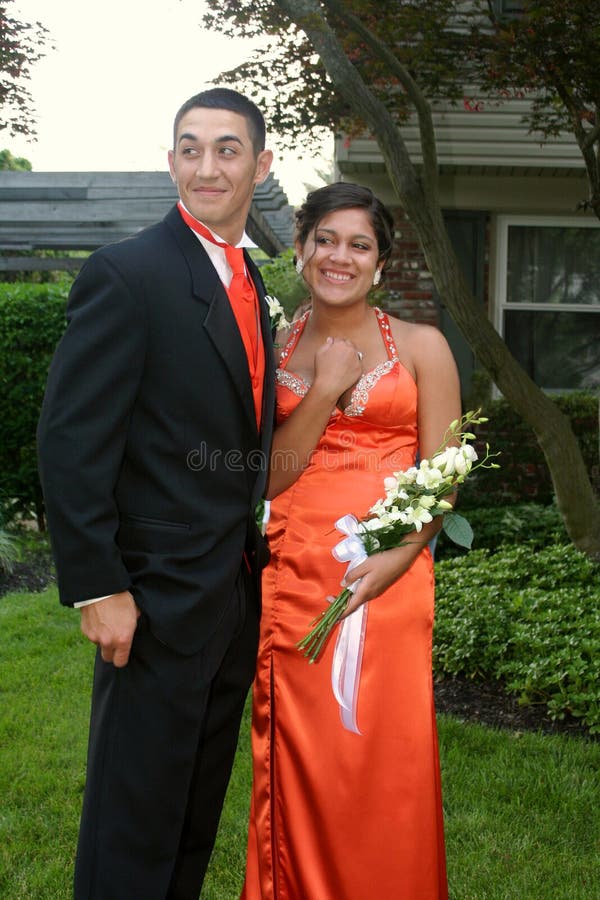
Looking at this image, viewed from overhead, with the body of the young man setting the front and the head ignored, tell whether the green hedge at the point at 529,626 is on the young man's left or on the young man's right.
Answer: on the young man's left

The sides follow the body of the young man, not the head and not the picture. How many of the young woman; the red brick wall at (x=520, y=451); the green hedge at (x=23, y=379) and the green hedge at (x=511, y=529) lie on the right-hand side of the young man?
0

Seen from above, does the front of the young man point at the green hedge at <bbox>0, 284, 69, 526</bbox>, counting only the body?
no

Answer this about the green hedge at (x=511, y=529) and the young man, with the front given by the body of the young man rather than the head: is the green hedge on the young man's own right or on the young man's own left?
on the young man's own left

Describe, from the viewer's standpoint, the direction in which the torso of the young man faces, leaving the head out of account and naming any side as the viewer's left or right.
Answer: facing the viewer and to the right of the viewer

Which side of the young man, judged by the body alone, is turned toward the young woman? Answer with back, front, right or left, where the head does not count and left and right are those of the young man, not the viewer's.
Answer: left

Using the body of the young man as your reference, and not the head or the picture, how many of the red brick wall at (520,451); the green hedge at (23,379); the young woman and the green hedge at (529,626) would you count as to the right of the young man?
0

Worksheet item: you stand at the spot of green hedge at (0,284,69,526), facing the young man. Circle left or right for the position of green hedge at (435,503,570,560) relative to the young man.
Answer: left

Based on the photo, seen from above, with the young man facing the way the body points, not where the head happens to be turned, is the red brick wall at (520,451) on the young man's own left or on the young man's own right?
on the young man's own left
